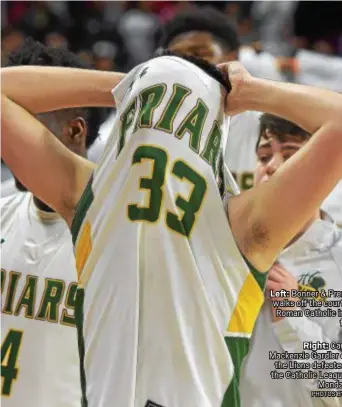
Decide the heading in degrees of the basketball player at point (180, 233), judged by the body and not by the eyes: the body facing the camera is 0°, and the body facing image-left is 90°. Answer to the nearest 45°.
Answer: approximately 0°

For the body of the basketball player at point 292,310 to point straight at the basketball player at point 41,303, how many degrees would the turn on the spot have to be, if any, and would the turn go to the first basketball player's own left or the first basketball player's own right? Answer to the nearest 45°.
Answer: approximately 45° to the first basketball player's own right

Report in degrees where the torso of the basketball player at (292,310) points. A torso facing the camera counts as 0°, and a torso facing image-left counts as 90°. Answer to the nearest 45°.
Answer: approximately 45°

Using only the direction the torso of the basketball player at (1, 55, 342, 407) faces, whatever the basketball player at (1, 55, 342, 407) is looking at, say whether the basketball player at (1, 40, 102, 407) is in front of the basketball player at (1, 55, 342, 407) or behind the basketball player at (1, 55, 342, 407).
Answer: behind
